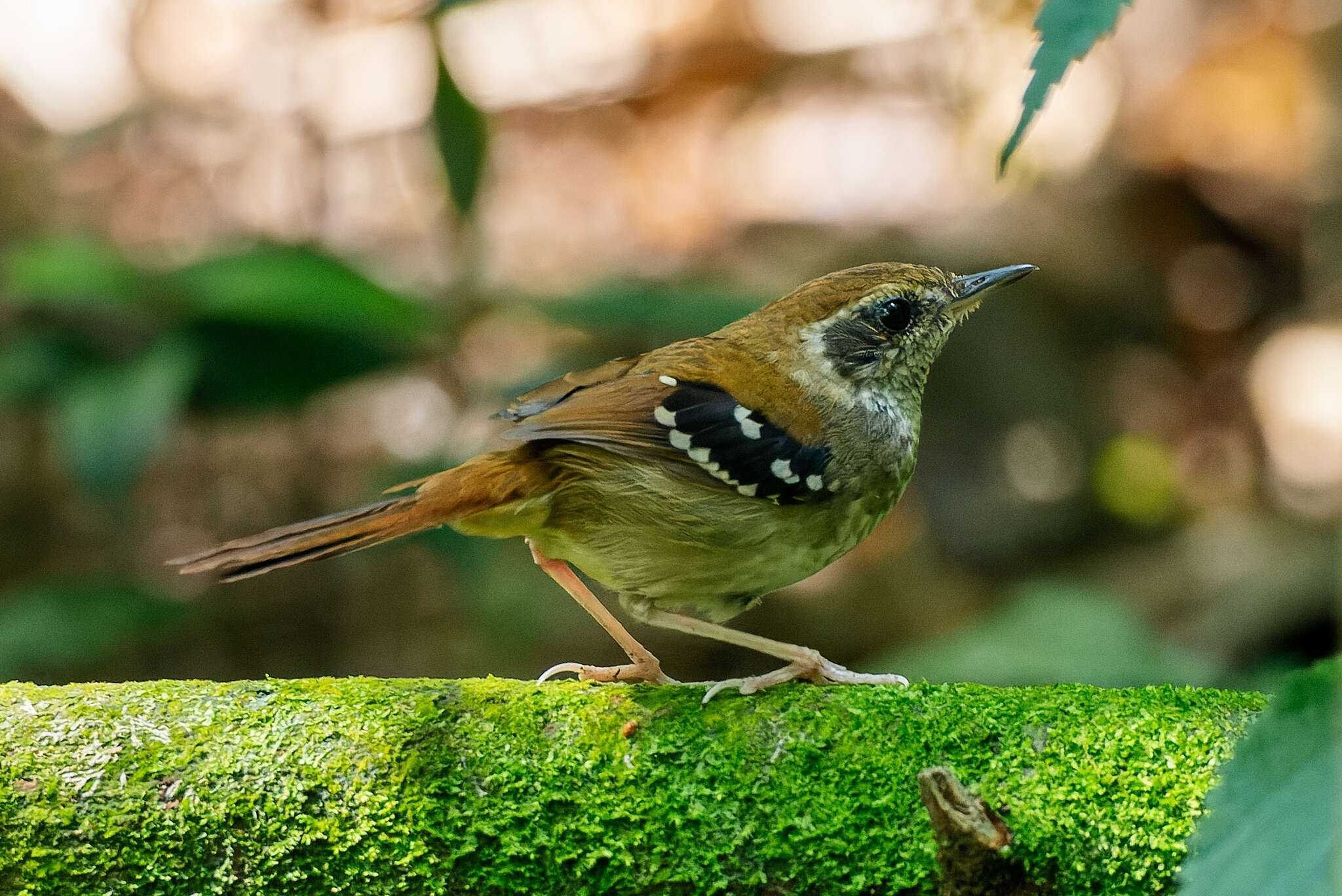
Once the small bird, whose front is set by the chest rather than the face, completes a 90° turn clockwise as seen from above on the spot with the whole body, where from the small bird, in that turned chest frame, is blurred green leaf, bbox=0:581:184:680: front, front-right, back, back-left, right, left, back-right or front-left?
back-right

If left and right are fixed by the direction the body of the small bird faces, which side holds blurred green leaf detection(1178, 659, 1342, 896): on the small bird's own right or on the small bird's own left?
on the small bird's own right

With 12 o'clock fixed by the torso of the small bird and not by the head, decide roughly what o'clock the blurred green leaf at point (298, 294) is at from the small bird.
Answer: The blurred green leaf is roughly at 8 o'clock from the small bird.

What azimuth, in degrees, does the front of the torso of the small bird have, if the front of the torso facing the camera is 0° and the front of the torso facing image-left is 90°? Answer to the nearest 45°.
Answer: approximately 270°

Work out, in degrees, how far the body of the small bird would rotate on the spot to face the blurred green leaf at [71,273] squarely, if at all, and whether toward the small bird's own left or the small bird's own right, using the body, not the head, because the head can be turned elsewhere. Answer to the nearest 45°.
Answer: approximately 135° to the small bird's own left

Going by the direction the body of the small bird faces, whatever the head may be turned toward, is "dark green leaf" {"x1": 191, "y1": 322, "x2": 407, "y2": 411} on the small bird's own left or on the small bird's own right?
on the small bird's own left

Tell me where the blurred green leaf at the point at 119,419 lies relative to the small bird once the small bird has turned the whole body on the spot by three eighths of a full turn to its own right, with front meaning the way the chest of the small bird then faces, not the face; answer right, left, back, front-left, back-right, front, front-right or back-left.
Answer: right

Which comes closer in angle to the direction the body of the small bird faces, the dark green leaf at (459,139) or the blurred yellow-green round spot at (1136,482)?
the blurred yellow-green round spot
